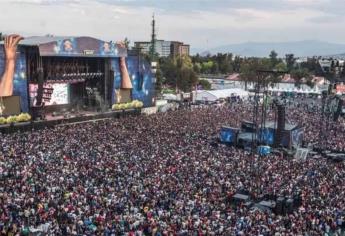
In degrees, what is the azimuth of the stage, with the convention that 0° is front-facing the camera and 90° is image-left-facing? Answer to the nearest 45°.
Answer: approximately 315°

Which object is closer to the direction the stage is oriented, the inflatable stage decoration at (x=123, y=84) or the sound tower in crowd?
the sound tower in crowd

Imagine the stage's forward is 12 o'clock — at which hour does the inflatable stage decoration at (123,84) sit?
The inflatable stage decoration is roughly at 9 o'clock from the stage.

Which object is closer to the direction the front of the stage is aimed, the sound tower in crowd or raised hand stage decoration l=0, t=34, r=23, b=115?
the sound tower in crowd

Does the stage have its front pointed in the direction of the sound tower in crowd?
yes
